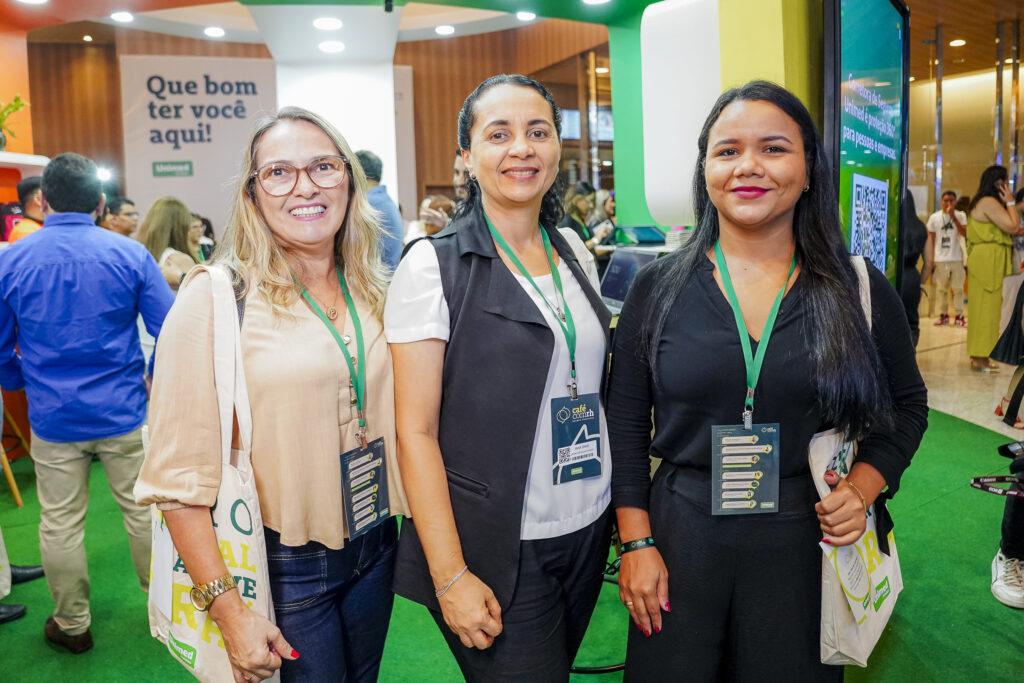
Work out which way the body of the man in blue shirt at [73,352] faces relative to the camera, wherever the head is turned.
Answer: away from the camera

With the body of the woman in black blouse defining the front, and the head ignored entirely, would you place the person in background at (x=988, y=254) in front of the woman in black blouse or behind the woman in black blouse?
behind

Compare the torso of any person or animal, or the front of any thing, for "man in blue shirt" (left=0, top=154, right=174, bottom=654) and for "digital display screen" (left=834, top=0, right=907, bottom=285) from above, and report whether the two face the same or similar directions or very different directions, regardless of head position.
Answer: very different directions

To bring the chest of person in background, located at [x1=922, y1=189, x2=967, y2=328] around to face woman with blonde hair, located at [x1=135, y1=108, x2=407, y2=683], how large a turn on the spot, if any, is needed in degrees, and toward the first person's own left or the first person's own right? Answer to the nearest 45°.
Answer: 0° — they already face them

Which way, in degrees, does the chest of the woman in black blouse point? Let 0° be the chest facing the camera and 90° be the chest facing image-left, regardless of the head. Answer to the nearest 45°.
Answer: approximately 0°

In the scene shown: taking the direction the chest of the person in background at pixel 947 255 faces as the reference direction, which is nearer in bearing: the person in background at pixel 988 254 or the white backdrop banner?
the person in background
